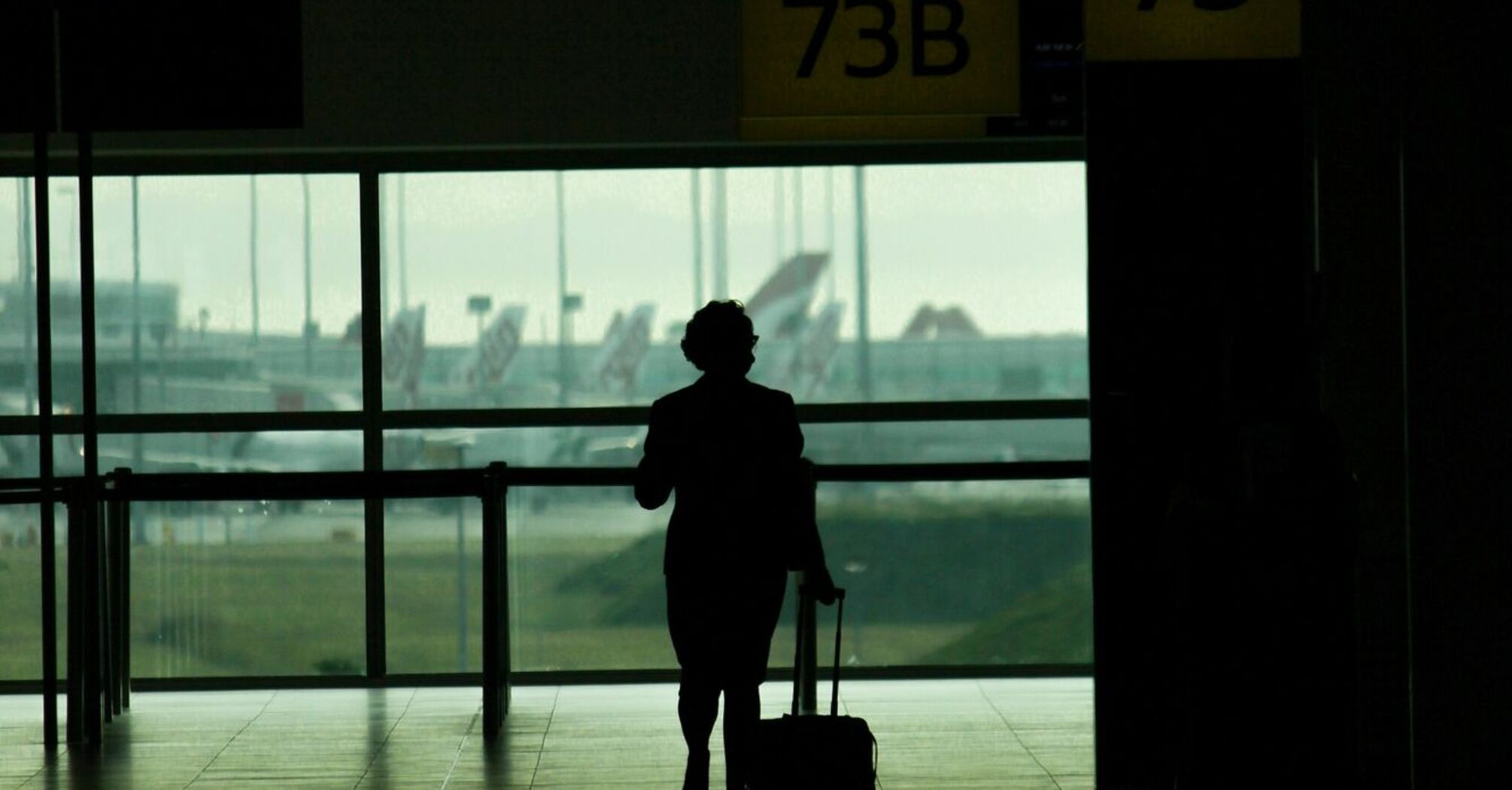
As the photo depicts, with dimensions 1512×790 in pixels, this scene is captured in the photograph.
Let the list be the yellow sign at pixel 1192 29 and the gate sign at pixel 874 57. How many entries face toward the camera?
2

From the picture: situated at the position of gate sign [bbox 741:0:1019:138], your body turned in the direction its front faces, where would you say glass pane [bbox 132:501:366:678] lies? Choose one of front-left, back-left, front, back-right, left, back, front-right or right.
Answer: back-right

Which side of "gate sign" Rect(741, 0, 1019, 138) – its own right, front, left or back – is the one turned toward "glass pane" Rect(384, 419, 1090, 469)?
back

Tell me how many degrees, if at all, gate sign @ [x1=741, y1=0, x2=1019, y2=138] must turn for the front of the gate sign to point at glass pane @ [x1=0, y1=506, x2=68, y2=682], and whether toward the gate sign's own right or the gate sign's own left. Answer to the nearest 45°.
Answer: approximately 135° to the gate sign's own right

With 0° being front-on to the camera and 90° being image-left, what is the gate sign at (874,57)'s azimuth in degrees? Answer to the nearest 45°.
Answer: approximately 0°

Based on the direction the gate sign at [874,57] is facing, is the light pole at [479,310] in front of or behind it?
behind

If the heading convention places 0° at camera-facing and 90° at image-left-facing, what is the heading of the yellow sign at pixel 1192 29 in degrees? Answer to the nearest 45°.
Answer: approximately 0°

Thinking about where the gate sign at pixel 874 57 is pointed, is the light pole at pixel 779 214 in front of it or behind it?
behind

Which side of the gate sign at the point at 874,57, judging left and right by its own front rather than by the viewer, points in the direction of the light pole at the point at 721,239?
back
